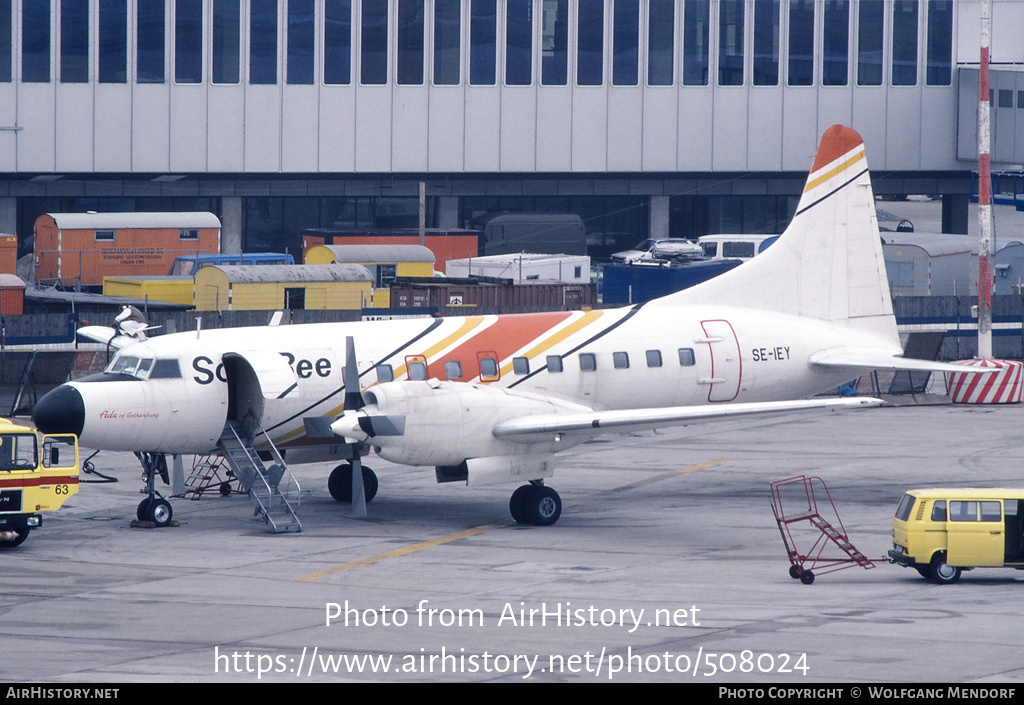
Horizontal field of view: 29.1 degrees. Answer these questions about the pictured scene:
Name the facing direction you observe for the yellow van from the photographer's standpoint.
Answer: facing to the right of the viewer

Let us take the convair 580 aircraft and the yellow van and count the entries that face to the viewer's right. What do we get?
1

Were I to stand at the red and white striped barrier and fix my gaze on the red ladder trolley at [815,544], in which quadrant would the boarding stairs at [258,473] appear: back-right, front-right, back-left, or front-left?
front-right

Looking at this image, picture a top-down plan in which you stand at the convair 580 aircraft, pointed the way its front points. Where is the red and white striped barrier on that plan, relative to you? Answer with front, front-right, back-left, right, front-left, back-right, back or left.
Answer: back

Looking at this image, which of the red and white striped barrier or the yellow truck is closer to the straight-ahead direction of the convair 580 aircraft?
the yellow truck

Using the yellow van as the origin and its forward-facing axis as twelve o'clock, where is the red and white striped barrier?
The red and white striped barrier is roughly at 9 o'clock from the yellow van.

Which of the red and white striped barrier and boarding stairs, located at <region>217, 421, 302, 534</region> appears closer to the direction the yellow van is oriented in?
the red and white striped barrier

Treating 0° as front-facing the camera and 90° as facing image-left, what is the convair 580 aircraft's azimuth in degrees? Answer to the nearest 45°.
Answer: approximately 45°
